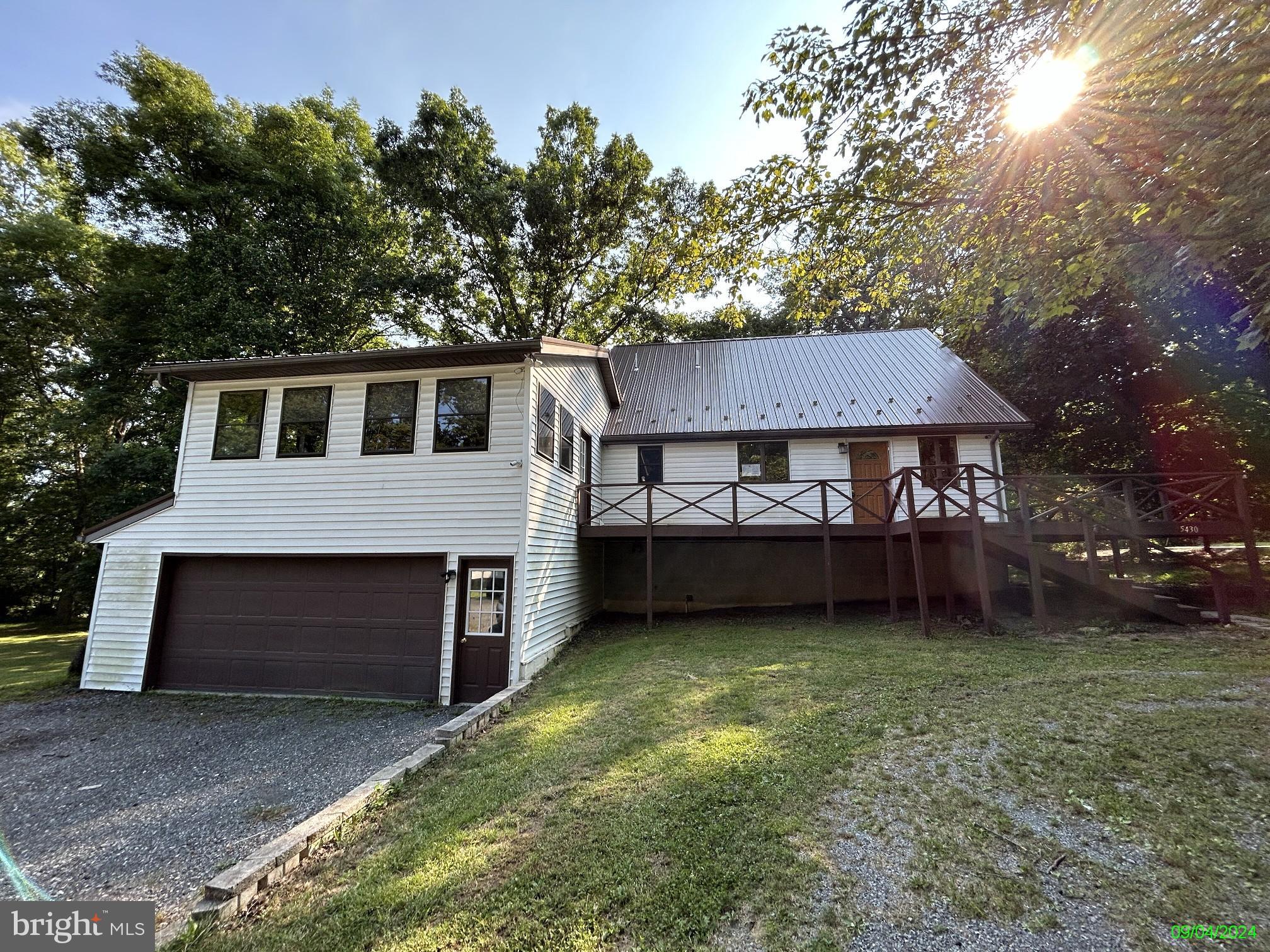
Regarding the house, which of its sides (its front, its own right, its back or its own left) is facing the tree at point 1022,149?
left

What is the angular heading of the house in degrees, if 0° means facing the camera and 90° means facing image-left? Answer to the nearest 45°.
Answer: approximately 0°
